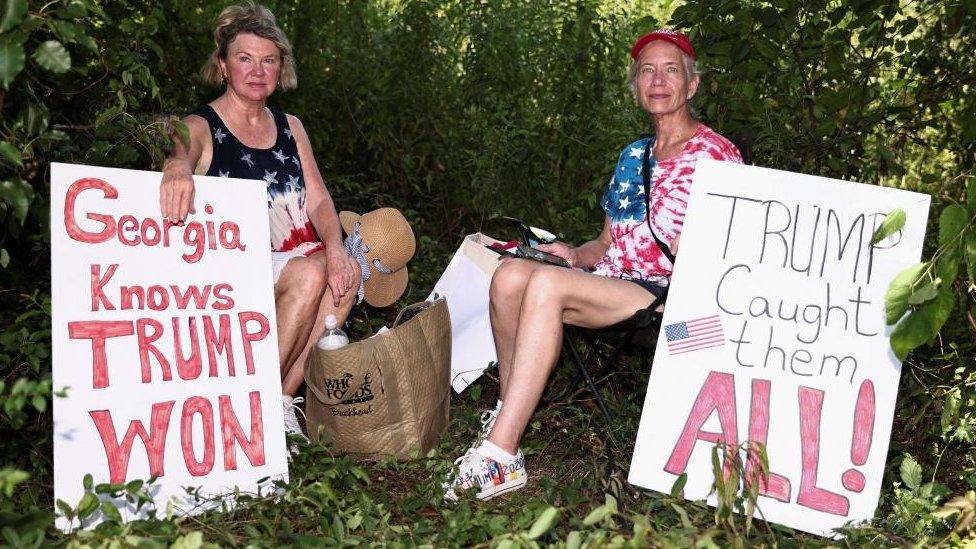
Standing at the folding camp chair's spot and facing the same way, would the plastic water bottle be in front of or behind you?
in front

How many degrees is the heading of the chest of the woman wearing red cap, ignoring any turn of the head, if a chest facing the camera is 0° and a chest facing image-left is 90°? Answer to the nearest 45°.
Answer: approximately 45°

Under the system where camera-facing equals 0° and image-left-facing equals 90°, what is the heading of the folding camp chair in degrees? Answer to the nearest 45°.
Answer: approximately 45°

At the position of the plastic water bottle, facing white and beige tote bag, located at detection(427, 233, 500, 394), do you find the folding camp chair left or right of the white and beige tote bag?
right
